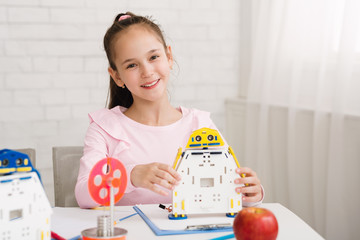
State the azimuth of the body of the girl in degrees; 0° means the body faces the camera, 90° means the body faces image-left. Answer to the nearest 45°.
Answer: approximately 0°

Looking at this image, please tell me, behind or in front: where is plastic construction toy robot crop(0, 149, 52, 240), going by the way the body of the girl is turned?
in front

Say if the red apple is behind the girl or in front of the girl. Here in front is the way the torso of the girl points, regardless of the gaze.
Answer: in front

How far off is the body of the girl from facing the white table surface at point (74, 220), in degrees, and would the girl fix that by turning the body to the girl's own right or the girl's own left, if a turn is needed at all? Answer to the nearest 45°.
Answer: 0° — they already face it
